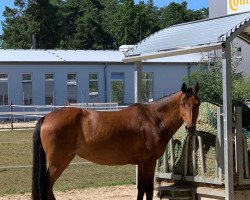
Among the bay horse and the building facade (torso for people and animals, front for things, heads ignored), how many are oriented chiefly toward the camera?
1

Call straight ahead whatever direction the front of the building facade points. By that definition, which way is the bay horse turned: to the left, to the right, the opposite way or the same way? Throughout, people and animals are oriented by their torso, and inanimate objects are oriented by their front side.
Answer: to the left

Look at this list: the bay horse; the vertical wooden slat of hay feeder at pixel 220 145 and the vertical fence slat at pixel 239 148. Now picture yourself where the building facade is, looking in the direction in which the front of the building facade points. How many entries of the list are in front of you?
3

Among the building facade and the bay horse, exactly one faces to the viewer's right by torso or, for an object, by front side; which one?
the bay horse

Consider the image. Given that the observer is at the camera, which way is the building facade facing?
facing the viewer

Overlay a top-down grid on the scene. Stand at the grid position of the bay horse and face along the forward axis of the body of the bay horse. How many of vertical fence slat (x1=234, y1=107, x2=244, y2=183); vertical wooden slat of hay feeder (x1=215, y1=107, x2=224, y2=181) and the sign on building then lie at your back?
0

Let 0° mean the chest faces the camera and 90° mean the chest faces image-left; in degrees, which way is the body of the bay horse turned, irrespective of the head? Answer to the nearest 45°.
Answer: approximately 270°

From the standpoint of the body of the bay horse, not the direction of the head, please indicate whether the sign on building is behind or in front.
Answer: in front

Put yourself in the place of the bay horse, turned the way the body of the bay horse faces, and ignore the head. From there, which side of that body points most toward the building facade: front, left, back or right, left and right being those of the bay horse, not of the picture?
left

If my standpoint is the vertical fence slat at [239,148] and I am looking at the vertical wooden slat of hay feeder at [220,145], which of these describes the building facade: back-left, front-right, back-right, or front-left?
front-right

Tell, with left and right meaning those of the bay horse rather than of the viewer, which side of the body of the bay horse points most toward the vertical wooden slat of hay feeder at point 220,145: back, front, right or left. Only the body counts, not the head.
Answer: front

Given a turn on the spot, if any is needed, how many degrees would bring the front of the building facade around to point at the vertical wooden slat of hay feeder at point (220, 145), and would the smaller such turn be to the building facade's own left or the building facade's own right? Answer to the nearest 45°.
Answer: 0° — it already faces it

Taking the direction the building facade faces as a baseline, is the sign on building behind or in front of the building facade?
behind
